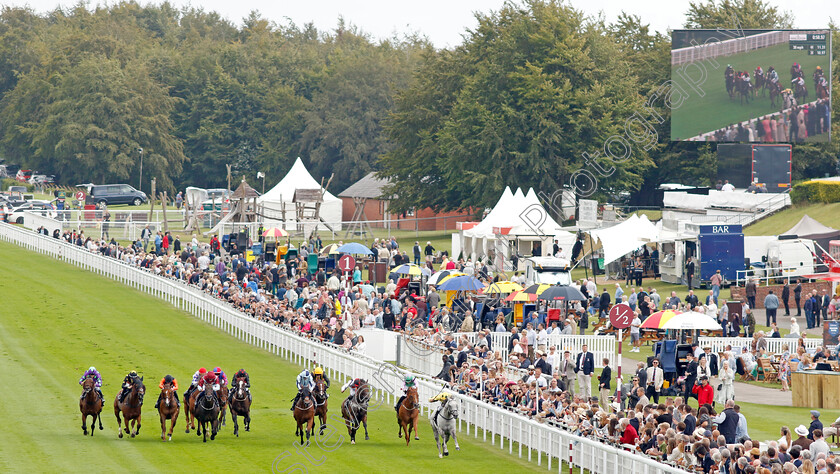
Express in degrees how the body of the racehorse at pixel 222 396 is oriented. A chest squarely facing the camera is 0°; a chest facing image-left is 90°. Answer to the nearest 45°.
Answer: approximately 0°

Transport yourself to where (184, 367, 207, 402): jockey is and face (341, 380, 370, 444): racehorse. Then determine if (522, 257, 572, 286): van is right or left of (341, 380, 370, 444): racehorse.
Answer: left

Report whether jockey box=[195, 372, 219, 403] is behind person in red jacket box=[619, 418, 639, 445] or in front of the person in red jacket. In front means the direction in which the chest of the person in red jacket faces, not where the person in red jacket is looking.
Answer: in front

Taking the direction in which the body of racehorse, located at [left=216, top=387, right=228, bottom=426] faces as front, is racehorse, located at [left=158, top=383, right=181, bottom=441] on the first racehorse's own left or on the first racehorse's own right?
on the first racehorse's own right

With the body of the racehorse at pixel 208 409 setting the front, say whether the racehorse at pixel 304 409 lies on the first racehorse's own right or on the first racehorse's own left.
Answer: on the first racehorse's own left

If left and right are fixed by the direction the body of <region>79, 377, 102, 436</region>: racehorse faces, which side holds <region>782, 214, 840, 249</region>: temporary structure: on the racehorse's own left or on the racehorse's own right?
on the racehorse's own left

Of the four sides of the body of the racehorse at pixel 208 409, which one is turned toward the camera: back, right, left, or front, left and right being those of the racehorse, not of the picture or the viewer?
front

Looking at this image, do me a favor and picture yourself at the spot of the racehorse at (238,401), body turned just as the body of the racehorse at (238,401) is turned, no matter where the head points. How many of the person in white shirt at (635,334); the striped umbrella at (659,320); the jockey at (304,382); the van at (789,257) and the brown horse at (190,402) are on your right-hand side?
1

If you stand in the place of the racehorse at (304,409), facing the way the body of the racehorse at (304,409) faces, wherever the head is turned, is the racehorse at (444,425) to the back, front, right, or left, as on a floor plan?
left

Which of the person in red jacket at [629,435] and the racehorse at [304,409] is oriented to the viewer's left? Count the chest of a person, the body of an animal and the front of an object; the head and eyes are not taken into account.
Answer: the person in red jacket

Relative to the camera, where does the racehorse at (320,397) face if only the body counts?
toward the camera
